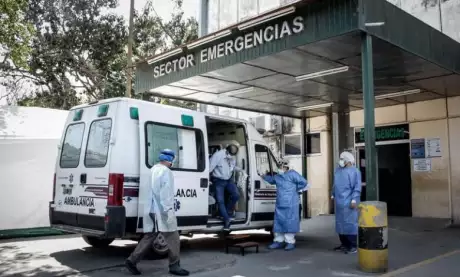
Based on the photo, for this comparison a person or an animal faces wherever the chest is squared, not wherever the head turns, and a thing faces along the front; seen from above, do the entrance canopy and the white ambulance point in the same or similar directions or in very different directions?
very different directions

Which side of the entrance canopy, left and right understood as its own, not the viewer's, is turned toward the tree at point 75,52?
right
